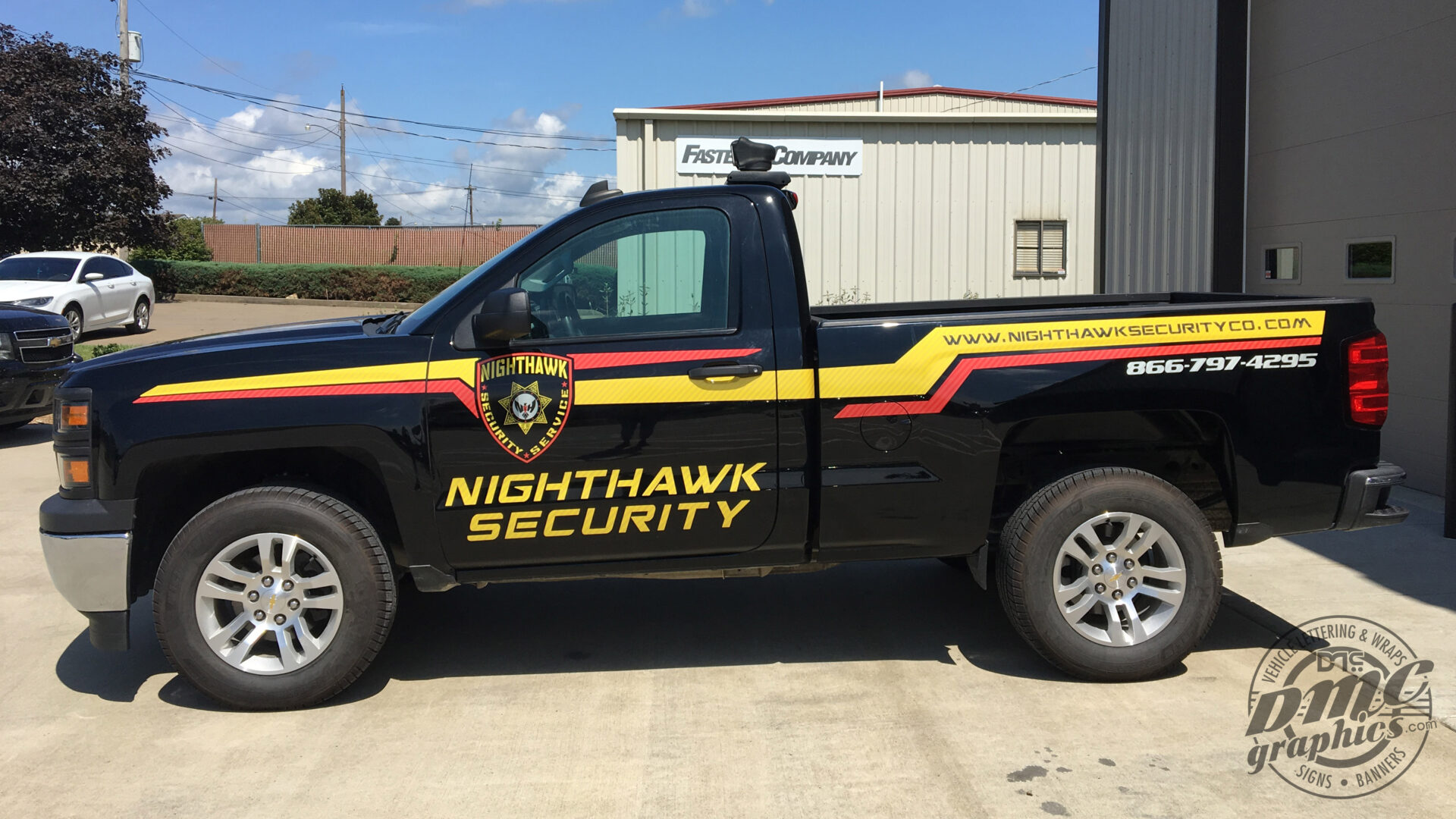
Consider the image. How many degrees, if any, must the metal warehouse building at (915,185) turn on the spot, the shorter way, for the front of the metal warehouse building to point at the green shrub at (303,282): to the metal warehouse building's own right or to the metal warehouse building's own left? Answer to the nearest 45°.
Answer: approximately 135° to the metal warehouse building's own right

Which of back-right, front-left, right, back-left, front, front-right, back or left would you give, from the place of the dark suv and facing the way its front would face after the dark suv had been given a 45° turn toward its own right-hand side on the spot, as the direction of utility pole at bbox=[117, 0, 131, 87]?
back

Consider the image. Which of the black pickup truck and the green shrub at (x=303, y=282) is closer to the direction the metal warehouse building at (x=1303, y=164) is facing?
the black pickup truck

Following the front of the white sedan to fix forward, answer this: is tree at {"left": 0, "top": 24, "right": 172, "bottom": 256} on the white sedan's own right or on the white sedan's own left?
on the white sedan's own right

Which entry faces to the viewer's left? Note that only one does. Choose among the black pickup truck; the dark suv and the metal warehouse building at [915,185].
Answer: the black pickup truck

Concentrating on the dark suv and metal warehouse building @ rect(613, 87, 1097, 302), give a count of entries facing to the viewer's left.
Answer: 0

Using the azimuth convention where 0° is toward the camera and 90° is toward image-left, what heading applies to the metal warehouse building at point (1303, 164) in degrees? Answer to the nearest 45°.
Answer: approximately 45°

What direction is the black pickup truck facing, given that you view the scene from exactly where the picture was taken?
facing to the left of the viewer
